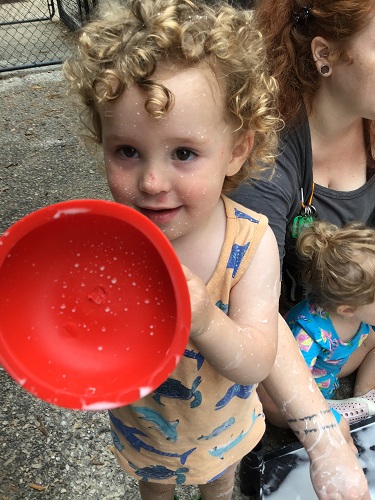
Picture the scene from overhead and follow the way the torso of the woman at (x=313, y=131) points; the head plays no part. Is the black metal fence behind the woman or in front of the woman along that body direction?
behind

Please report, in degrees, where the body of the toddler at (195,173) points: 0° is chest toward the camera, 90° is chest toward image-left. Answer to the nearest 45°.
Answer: approximately 45°

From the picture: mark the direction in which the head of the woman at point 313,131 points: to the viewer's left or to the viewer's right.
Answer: to the viewer's right

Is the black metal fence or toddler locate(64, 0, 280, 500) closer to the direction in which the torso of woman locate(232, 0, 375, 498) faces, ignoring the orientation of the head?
the toddler

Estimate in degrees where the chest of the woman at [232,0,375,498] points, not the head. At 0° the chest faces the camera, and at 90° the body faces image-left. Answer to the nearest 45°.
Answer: approximately 315°

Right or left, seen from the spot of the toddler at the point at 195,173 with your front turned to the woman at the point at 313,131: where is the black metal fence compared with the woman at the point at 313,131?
left
